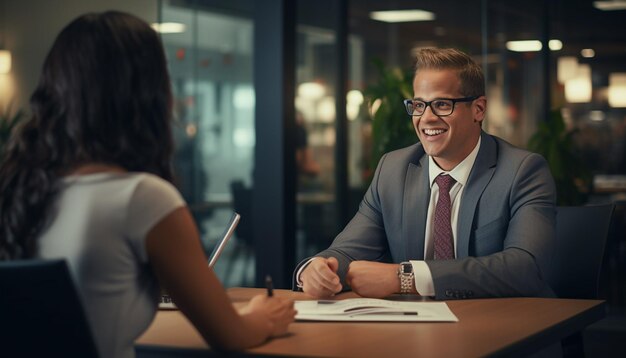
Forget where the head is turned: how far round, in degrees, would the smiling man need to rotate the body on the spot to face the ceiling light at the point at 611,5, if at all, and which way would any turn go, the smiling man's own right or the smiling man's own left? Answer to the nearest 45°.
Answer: approximately 135° to the smiling man's own right

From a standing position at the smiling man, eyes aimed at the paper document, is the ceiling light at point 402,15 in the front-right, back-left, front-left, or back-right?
back-right

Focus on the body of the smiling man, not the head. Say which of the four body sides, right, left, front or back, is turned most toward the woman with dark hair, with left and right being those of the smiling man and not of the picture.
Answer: front

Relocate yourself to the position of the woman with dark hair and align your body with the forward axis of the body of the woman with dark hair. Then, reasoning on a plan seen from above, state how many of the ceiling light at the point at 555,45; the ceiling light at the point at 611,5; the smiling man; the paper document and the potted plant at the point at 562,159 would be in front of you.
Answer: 5

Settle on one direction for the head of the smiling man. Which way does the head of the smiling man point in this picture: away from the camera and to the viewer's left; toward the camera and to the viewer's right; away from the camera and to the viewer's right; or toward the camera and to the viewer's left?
toward the camera and to the viewer's left

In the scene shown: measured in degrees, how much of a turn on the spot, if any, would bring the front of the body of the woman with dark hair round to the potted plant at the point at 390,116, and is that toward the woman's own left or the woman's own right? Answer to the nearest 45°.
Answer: approximately 45° to the woman's own left

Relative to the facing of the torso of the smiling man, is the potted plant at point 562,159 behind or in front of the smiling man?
behind

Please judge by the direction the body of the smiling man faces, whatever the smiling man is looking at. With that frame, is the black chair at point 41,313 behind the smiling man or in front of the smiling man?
in front

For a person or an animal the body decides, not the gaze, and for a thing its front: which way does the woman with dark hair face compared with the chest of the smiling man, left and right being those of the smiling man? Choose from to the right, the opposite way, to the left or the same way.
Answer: the opposite way

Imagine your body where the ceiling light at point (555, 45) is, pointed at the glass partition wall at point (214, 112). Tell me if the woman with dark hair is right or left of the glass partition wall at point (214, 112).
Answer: left

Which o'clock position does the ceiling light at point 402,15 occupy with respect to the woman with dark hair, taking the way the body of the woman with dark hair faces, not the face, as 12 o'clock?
The ceiling light is roughly at 11 o'clock from the woman with dark hair.

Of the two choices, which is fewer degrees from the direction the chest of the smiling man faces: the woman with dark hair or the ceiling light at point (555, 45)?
the woman with dark hair

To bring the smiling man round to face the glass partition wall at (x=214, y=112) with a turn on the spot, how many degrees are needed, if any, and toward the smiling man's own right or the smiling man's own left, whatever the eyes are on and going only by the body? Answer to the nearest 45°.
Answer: approximately 90° to the smiling man's own right

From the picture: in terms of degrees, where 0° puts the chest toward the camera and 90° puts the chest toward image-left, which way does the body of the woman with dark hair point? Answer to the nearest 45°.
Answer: approximately 225°

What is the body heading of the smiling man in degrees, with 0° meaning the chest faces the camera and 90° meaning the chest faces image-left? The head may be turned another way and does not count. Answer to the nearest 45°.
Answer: approximately 45°

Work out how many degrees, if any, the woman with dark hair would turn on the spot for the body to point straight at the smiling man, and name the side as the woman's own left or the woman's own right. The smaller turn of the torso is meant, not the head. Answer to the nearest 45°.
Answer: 0° — they already face them

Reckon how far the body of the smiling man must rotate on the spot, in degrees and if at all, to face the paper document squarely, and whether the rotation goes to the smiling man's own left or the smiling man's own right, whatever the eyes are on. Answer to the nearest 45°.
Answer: approximately 45° to the smiling man's own left

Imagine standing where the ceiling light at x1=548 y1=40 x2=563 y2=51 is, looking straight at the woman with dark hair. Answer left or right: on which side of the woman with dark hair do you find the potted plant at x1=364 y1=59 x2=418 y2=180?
right
